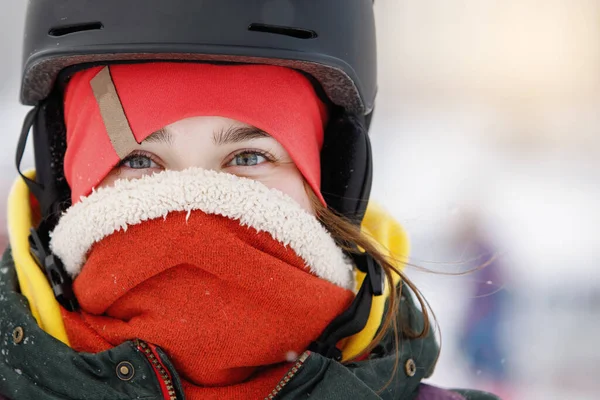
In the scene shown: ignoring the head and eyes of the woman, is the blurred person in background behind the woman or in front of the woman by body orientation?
behind

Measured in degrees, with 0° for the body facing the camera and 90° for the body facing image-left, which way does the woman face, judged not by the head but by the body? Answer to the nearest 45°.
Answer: approximately 0°
